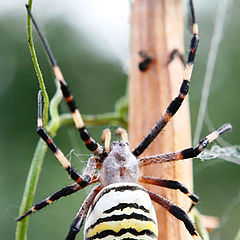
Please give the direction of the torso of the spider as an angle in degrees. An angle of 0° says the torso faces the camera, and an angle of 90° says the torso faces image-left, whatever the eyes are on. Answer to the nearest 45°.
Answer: approximately 180°
